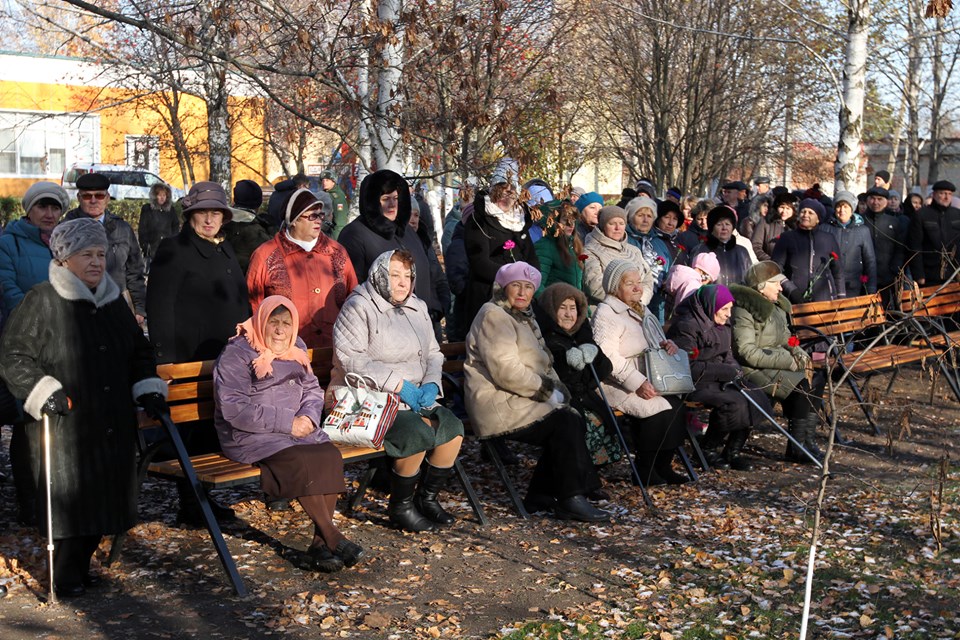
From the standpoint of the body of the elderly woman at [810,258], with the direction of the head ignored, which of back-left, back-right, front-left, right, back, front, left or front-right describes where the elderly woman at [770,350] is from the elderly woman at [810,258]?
front

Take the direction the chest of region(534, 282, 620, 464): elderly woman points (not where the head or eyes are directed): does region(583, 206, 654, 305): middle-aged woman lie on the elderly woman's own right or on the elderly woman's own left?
on the elderly woman's own left

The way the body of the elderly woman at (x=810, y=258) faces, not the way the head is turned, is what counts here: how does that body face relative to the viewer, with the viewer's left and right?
facing the viewer

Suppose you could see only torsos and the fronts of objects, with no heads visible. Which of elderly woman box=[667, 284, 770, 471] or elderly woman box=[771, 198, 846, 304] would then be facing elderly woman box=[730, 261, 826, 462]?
elderly woman box=[771, 198, 846, 304]

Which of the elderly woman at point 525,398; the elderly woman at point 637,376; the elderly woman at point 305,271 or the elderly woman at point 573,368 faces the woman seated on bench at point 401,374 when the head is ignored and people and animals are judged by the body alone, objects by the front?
the elderly woman at point 305,271

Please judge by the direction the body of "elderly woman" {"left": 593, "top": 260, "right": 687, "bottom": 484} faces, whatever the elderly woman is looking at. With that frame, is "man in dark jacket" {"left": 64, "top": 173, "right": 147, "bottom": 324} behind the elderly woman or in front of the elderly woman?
behind

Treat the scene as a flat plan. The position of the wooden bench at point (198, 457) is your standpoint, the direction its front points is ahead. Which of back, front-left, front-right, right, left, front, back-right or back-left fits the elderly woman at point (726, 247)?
left

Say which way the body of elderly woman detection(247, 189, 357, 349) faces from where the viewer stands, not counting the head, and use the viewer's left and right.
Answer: facing the viewer and to the right of the viewer

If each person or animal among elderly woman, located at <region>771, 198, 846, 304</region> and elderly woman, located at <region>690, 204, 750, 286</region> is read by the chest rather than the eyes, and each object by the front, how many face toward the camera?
2

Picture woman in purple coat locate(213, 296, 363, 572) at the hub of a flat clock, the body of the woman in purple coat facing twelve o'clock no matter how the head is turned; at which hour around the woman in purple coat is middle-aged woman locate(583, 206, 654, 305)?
The middle-aged woman is roughly at 9 o'clock from the woman in purple coat.

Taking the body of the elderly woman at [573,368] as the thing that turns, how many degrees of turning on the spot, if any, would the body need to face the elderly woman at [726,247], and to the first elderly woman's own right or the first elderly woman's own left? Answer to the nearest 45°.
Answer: approximately 90° to the first elderly woman's own left

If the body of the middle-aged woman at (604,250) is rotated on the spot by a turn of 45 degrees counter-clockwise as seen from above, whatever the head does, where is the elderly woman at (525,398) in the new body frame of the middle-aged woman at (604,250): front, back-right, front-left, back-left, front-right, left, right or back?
right

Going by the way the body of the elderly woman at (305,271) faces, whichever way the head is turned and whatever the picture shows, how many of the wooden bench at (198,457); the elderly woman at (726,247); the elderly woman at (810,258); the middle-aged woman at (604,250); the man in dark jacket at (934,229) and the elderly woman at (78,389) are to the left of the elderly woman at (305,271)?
4
